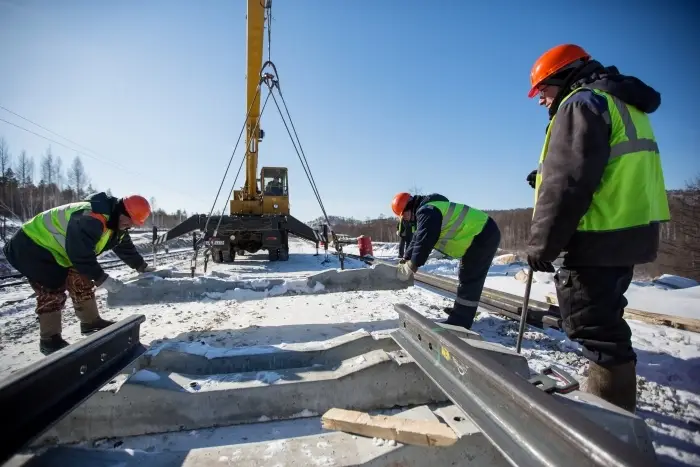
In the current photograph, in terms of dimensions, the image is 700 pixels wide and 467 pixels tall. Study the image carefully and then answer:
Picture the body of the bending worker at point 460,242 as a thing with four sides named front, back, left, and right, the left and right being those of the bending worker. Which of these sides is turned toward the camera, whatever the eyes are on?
left

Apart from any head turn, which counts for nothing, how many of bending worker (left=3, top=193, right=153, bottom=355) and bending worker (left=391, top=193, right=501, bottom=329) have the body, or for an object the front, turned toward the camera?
0

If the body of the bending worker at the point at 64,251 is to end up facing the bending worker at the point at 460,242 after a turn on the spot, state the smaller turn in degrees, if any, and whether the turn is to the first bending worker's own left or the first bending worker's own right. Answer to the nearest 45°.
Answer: approximately 45° to the first bending worker's own right

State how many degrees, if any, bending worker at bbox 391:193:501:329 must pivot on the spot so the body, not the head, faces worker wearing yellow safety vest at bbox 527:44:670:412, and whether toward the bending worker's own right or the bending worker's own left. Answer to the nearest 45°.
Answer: approximately 90° to the bending worker's own left

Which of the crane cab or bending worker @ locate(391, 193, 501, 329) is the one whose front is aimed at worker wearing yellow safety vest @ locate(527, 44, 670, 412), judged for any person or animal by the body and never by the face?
the crane cab

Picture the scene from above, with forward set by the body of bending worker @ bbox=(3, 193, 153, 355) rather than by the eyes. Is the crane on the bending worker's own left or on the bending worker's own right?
on the bending worker's own left

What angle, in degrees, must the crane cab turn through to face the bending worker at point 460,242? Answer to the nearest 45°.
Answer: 0° — it already faces them

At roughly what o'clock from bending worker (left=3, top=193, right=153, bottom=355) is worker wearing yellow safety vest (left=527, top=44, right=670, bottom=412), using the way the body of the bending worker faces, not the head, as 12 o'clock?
The worker wearing yellow safety vest is roughly at 2 o'clock from the bending worker.

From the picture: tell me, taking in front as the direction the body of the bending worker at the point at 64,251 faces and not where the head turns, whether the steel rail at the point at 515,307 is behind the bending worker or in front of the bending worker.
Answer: in front

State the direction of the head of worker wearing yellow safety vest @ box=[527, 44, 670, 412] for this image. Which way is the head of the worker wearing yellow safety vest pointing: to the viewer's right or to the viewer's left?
to the viewer's left

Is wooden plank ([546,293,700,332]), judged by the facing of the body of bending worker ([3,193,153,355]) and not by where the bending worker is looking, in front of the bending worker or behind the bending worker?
in front

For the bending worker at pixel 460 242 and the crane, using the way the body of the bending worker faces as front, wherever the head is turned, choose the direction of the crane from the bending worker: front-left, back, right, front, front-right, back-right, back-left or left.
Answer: front-right

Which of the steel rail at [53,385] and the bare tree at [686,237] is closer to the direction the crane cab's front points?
the steel rail

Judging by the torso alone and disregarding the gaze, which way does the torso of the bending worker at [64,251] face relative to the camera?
to the viewer's right

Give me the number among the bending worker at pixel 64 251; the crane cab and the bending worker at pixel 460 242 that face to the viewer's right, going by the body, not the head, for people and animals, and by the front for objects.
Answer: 1

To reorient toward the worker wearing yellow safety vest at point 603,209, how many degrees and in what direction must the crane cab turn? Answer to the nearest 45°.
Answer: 0° — it already faces them
